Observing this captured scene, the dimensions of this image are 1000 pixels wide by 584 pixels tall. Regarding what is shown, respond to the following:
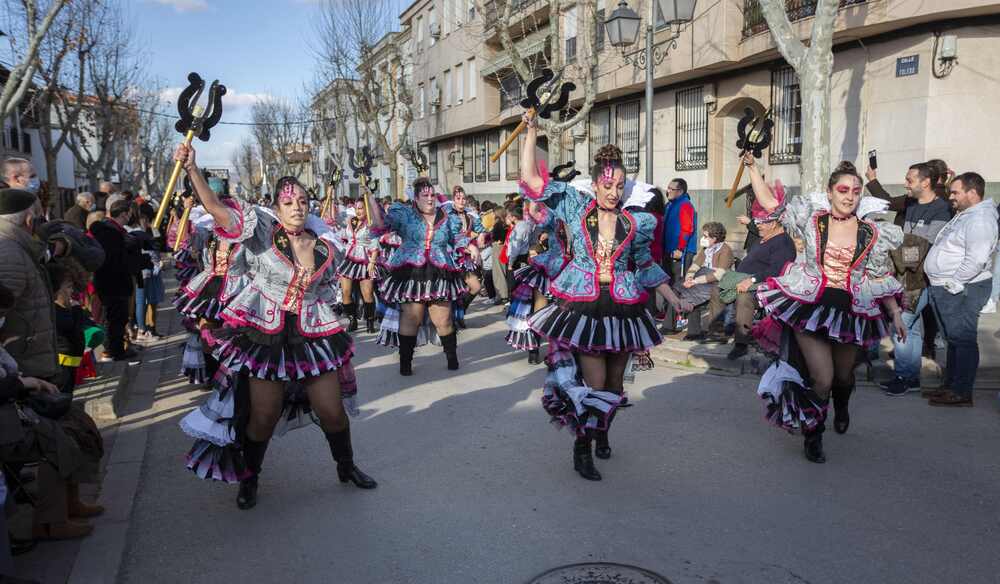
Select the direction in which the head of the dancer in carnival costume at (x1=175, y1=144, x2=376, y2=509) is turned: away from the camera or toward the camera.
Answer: toward the camera

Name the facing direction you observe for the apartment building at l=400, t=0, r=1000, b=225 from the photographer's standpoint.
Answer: facing the viewer and to the left of the viewer

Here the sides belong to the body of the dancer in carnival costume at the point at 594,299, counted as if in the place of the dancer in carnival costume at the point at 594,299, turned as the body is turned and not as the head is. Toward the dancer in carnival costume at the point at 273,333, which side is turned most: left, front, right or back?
right

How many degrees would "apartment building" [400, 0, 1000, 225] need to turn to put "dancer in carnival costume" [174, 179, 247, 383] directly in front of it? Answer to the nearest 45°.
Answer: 0° — it already faces them

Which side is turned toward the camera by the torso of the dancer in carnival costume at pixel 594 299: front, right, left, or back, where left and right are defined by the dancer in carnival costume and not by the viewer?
front

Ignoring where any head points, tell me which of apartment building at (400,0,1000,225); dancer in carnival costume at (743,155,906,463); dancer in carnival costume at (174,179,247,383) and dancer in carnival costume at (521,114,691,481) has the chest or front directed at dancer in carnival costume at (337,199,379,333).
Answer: the apartment building

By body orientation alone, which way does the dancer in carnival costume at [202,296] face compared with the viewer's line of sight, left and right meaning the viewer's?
facing the viewer

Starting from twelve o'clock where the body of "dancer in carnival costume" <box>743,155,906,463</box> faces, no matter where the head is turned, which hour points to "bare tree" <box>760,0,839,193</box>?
The bare tree is roughly at 6 o'clock from the dancer in carnival costume.

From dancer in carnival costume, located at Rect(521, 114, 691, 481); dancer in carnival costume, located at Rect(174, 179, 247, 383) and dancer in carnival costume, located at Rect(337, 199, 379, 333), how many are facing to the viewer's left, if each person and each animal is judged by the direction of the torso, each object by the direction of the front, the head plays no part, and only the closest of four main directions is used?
0

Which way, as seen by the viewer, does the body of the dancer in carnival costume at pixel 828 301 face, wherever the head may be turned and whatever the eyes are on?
toward the camera

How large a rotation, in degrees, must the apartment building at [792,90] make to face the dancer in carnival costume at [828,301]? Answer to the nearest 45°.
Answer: approximately 45° to its left

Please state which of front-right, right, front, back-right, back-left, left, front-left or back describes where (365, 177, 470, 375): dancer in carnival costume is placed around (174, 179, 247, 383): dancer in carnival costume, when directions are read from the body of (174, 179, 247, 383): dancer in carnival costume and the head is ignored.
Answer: left

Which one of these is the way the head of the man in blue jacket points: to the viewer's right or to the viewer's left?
to the viewer's left

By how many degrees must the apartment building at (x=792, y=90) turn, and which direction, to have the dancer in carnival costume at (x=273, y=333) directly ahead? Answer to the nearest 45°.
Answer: approximately 45° to its left
